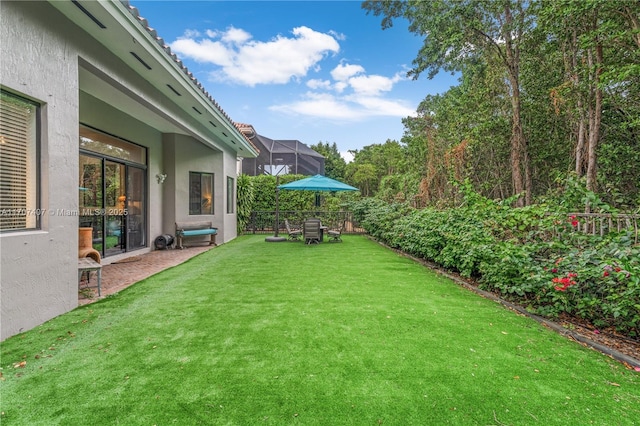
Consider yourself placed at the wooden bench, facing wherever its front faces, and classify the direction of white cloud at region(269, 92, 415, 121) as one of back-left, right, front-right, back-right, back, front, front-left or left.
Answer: back-left

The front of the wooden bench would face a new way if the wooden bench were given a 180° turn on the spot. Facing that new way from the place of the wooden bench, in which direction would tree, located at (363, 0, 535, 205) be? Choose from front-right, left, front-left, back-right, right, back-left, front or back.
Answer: back-right

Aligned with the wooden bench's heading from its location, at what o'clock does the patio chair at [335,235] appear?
The patio chair is roughly at 9 o'clock from the wooden bench.

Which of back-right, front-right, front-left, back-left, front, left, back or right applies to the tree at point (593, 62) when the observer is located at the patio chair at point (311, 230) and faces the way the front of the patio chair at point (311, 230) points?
back-right

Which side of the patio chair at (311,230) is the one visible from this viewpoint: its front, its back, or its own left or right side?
back

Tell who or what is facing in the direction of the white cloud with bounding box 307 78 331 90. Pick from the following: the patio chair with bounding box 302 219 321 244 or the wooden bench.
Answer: the patio chair

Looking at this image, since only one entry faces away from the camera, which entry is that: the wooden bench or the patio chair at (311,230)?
the patio chair

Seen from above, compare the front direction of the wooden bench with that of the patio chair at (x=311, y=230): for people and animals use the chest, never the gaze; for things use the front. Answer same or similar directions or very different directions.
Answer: very different directions

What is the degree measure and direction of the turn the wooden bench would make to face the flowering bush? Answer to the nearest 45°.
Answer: approximately 45° to its left

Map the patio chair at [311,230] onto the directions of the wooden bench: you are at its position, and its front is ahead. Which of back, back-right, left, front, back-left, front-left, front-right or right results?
left

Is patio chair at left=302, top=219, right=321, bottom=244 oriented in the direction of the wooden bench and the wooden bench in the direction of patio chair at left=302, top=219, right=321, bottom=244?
no
